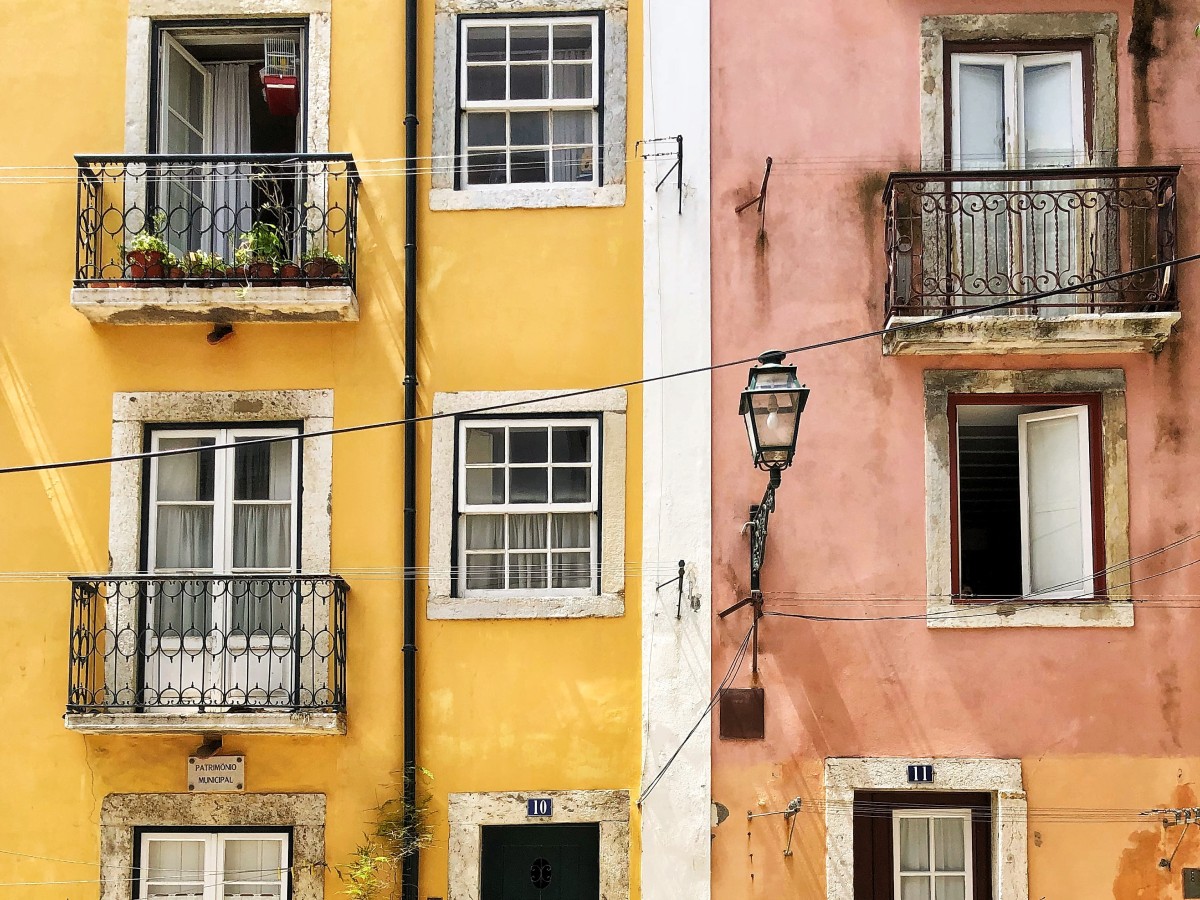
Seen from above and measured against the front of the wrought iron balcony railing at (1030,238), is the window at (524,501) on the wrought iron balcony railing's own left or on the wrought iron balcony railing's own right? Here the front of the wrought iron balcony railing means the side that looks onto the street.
on the wrought iron balcony railing's own right

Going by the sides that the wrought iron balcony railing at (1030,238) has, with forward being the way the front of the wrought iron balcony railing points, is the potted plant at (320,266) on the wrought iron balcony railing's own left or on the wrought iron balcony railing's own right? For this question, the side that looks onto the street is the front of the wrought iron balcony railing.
on the wrought iron balcony railing's own right

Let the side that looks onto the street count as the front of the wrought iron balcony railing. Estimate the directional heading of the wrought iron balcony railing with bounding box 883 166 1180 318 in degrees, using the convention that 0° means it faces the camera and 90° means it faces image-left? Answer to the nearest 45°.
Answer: approximately 0°

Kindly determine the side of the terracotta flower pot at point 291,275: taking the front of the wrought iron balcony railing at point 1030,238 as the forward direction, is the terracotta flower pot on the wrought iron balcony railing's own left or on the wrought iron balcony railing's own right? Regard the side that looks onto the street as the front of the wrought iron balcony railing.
on the wrought iron balcony railing's own right

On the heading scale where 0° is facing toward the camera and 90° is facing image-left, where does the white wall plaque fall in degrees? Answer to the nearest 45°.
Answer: approximately 0°

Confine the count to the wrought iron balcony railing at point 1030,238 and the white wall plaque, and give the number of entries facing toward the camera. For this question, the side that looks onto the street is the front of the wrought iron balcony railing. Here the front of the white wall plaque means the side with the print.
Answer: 2

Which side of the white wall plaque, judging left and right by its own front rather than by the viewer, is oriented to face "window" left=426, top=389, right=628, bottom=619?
left
